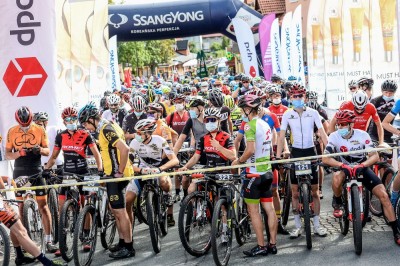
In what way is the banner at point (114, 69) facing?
toward the camera

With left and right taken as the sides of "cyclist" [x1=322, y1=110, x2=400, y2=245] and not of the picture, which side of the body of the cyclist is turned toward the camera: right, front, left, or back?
front

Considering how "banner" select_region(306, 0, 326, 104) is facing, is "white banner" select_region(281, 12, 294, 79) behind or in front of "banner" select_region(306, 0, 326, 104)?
behind

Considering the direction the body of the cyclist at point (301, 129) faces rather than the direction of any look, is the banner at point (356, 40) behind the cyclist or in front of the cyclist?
behind

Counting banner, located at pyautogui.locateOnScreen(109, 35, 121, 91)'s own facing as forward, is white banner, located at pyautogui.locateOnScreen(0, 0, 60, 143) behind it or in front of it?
in front

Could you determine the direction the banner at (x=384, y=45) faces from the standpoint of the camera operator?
facing the viewer

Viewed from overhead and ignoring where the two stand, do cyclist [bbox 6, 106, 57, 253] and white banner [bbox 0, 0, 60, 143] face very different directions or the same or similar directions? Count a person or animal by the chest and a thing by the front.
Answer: same or similar directions

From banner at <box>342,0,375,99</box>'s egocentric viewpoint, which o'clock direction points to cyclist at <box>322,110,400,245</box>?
The cyclist is roughly at 12 o'clock from the banner.

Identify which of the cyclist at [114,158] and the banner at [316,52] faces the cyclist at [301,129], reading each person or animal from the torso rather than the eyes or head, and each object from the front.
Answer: the banner

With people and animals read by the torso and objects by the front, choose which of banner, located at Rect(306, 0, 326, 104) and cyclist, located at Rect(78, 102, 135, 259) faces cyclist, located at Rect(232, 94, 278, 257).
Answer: the banner
